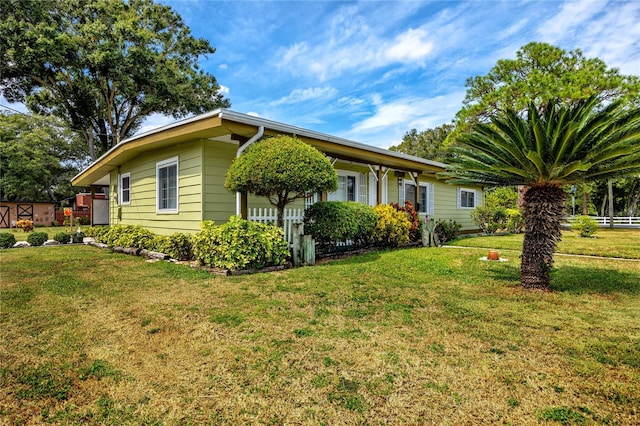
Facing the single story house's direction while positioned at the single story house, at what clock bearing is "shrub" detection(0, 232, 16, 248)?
The shrub is roughly at 5 o'clock from the single story house.

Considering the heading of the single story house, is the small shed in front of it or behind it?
behind

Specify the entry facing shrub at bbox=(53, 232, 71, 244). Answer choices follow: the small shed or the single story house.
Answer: the small shed

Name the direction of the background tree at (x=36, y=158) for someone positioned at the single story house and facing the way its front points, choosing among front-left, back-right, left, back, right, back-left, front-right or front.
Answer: back

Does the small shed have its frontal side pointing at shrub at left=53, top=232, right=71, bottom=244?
yes

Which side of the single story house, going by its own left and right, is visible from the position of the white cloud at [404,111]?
left

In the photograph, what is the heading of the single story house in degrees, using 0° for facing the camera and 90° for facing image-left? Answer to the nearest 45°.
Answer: approximately 315°

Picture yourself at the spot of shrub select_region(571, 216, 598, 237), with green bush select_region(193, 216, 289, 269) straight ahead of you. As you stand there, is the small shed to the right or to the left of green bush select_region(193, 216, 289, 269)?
right

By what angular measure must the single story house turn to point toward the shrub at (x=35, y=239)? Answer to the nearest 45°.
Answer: approximately 135° to its right

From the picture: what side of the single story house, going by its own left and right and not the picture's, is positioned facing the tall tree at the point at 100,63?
back

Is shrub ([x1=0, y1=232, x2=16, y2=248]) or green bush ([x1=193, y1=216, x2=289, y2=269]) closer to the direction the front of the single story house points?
the green bush
